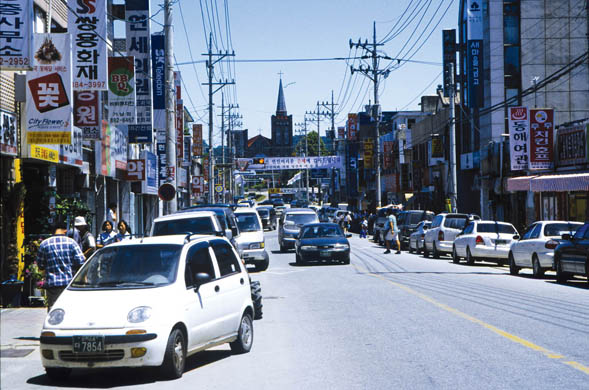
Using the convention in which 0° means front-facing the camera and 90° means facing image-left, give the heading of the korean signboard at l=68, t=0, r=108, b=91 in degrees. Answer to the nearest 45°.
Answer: approximately 0°

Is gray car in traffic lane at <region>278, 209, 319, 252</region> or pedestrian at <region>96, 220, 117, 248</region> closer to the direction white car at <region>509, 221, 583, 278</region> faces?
the gray car in traffic lane

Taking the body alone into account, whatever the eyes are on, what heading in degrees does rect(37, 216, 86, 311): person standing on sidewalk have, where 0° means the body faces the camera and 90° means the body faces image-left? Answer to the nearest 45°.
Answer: approximately 180°

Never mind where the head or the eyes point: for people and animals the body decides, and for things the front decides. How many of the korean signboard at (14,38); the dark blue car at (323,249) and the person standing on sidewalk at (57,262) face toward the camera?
2

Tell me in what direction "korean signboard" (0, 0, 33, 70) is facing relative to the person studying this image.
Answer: facing the viewer

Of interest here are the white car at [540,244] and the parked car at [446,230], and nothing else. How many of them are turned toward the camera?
0

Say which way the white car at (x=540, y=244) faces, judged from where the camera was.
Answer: facing away from the viewer and to the left of the viewer

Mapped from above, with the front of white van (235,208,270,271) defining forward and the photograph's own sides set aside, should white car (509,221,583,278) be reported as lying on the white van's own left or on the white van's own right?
on the white van's own left

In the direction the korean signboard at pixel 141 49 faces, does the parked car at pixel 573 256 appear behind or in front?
in front

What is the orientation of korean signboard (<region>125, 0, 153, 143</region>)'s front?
toward the camera

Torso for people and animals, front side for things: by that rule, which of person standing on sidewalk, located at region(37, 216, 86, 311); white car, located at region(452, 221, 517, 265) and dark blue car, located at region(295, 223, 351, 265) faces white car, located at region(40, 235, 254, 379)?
the dark blue car

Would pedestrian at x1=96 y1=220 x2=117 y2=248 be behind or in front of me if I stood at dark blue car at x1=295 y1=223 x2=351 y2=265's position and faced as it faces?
in front
